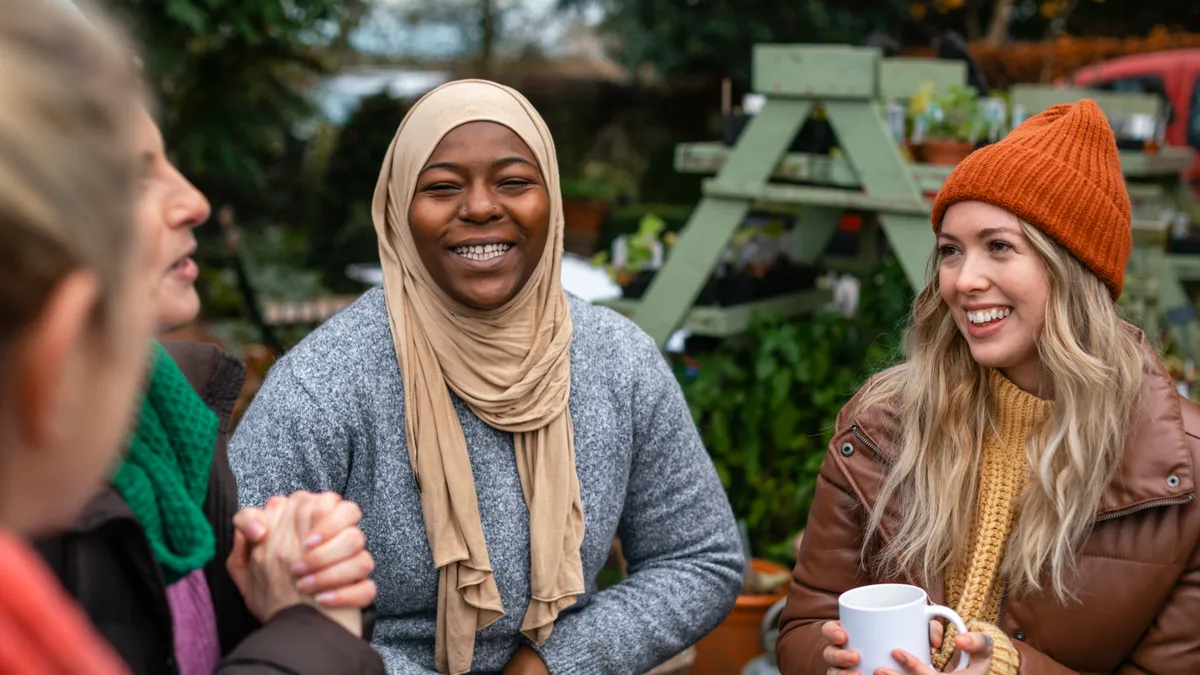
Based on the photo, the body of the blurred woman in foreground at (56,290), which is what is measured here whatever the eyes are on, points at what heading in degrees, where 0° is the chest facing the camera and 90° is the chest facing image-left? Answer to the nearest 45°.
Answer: approximately 225°

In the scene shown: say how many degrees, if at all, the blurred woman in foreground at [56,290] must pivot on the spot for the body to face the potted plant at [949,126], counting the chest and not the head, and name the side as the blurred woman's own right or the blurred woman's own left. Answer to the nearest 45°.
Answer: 0° — they already face it

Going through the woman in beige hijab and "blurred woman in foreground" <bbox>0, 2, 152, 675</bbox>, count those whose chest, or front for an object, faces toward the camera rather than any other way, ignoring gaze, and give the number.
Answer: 1

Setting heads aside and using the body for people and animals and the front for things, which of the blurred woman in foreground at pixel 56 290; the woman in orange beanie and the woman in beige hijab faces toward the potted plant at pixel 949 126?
the blurred woman in foreground

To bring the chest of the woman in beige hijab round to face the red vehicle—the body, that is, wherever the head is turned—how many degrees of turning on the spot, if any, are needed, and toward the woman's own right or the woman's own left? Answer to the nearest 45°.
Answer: approximately 135° to the woman's own left

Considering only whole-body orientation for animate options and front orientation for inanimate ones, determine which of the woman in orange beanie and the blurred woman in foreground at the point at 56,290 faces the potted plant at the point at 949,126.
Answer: the blurred woman in foreground

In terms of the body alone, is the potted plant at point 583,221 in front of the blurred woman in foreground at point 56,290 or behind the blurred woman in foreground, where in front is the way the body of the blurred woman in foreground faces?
in front

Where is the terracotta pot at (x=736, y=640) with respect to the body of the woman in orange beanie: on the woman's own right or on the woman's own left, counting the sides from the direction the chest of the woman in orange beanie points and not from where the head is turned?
on the woman's own right

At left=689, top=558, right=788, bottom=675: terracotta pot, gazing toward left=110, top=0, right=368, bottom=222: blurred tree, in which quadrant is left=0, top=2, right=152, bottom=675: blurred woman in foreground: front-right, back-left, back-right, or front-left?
back-left

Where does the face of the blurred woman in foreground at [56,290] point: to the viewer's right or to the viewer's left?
to the viewer's right

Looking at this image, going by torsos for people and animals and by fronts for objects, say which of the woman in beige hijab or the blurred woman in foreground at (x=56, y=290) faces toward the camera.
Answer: the woman in beige hijab

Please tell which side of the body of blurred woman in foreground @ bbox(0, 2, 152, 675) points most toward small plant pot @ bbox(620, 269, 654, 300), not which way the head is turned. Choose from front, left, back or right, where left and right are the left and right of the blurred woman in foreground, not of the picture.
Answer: front

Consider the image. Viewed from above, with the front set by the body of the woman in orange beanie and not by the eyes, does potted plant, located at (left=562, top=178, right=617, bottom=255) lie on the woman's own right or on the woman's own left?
on the woman's own right

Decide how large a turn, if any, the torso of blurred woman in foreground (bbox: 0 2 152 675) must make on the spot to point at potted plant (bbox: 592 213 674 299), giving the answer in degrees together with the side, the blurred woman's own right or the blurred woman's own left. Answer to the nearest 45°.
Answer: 0° — they already face it

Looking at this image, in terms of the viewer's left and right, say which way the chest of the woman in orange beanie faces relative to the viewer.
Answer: facing the viewer and to the left of the viewer
